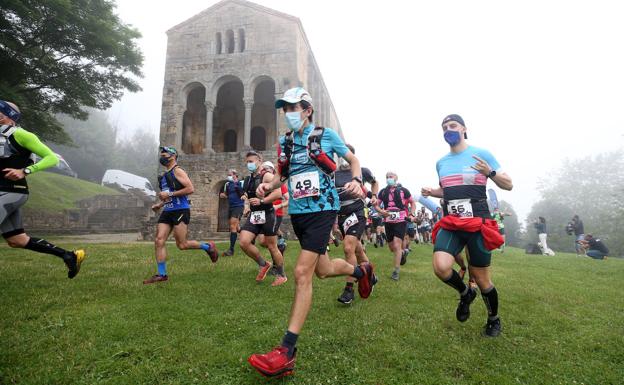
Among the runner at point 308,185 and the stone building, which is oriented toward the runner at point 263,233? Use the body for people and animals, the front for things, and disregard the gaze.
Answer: the stone building

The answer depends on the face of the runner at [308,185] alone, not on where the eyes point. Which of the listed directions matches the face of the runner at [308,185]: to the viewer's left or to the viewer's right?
to the viewer's left

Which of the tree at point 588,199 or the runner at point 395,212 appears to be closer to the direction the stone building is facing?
the runner

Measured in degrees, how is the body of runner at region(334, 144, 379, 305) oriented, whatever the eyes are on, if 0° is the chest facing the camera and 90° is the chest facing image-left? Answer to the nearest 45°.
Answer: approximately 45°

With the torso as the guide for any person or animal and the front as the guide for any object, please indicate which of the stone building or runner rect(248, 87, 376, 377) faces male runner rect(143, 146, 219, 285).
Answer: the stone building

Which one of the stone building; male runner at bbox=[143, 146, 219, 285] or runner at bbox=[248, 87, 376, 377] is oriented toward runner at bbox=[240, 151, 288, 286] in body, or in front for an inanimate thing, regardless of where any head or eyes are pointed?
the stone building

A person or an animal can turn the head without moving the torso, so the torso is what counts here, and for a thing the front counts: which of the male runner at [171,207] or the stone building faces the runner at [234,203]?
the stone building

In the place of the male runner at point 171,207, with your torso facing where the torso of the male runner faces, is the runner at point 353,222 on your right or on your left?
on your left

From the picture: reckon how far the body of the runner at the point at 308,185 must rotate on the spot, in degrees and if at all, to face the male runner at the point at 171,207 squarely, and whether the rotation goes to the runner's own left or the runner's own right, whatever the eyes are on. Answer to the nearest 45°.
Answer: approximately 90° to the runner's own right

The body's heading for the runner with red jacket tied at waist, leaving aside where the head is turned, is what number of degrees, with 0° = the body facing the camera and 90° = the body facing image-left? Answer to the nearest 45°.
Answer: approximately 45°

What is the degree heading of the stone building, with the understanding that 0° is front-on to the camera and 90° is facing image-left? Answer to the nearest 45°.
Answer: approximately 0°

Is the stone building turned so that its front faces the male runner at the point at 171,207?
yes
